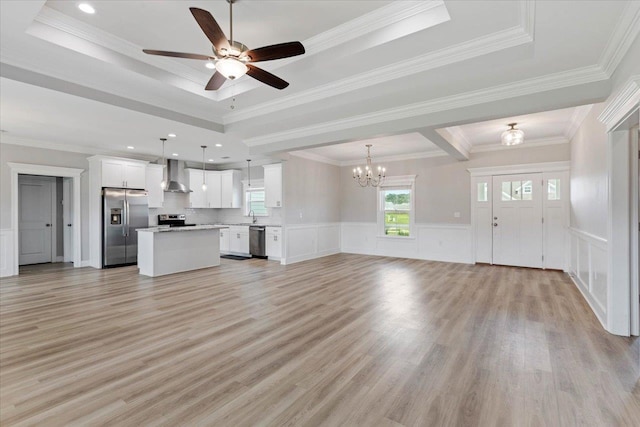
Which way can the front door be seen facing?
toward the camera

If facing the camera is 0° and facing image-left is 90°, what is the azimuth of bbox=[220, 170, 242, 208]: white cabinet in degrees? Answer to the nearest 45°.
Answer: approximately 45°

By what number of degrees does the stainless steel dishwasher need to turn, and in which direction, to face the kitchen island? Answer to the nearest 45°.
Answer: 0° — it already faces it

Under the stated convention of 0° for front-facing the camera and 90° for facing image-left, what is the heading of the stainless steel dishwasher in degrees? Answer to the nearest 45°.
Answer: approximately 45°

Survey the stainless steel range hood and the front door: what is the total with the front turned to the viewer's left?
0

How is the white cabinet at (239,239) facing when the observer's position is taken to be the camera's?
facing the viewer and to the left of the viewer

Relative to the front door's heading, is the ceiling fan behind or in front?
in front

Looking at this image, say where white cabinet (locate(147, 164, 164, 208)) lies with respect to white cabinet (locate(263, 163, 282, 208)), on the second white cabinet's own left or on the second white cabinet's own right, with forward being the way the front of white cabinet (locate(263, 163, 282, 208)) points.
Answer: on the second white cabinet's own right

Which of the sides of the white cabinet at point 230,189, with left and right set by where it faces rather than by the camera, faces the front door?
left

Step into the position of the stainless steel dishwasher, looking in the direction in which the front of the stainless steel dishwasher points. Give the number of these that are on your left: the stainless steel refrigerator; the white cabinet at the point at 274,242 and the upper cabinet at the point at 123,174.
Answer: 1

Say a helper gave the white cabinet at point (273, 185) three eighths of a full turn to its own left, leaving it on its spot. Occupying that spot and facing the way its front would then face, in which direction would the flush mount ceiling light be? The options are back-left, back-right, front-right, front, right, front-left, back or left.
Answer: front-right

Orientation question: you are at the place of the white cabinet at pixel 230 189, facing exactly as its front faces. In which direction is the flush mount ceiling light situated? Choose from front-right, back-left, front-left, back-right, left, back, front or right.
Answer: left
